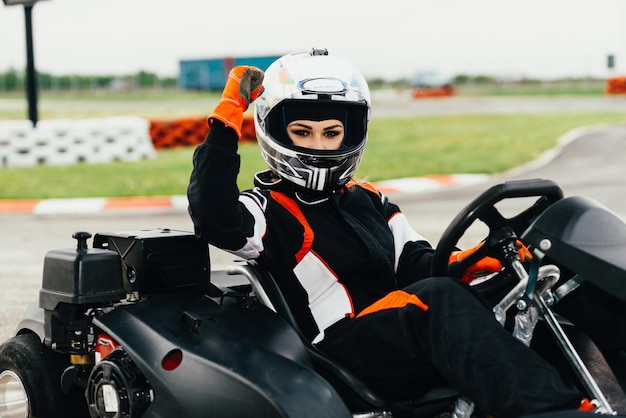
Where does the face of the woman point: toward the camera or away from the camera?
toward the camera

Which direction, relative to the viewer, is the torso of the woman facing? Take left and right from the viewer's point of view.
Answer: facing the viewer and to the right of the viewer

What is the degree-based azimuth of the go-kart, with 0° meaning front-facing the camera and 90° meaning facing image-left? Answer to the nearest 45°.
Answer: approximately 315°

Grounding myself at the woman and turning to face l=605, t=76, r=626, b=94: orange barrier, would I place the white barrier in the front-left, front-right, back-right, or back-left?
front-left

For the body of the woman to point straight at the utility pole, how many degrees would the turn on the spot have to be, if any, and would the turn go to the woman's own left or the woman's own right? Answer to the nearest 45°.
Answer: approximately 180°

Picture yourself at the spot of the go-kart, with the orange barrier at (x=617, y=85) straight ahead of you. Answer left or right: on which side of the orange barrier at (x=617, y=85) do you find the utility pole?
left

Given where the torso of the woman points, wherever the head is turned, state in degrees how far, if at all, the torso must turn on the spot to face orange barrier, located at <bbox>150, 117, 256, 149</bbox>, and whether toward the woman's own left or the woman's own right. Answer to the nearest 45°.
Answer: approximately 135° to the woman's own left
